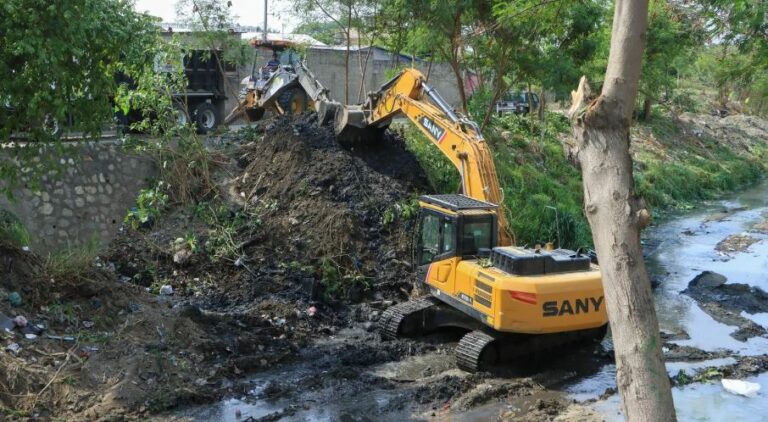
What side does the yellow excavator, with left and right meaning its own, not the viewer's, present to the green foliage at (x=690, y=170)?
right

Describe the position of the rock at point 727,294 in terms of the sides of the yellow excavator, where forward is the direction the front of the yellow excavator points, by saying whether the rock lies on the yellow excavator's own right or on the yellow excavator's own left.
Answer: on the yellow excavator's own right

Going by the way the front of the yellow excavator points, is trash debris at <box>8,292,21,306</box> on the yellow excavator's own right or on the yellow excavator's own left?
on the yellow excavator's own left

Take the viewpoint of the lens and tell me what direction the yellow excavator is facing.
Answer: facing away from the viewer and to the left of the viewer

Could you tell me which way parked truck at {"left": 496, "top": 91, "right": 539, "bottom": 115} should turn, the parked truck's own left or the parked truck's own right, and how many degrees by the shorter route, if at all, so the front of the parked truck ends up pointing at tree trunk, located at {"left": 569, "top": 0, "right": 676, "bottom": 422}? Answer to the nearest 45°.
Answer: approximately 45° to the parked truck's own left

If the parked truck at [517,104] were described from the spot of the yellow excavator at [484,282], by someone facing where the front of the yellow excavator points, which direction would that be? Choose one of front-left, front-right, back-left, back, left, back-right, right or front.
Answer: front-right

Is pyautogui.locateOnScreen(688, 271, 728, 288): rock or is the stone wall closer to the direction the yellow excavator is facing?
the stone wall

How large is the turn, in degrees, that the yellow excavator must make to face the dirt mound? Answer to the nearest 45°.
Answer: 0° — it already faces it
